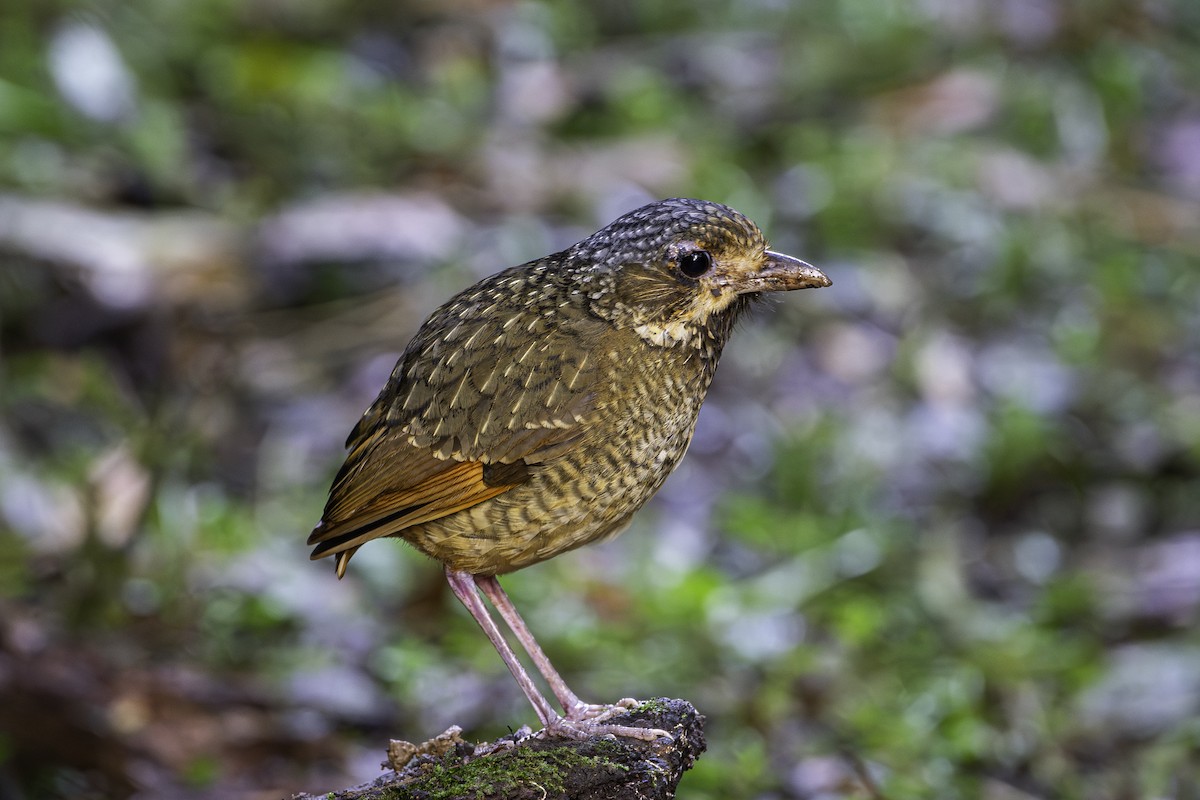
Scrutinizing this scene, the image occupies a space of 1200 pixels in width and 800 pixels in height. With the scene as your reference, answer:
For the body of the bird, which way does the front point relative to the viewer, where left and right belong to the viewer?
facing to the right of the viewer
